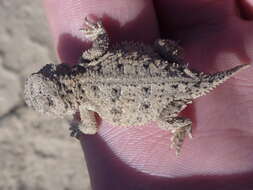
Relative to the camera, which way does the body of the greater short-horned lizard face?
to the viewer's left
